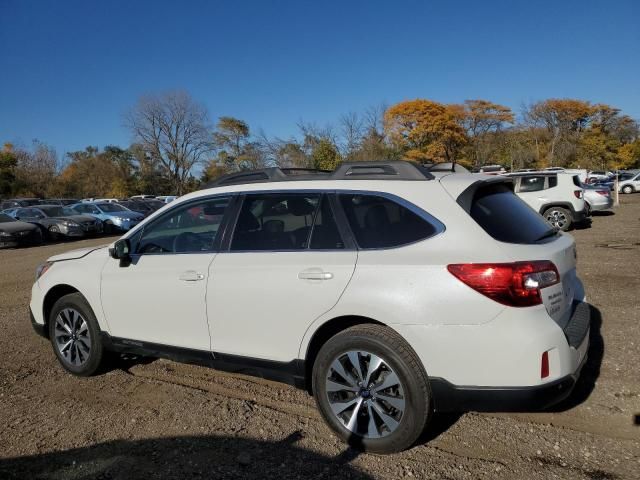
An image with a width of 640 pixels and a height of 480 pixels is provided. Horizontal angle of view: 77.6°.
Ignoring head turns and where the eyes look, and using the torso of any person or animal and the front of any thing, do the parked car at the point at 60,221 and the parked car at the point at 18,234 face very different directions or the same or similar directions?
same or similar directions

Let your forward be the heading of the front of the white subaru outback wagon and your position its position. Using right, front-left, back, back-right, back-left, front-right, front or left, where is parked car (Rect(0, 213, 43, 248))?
front

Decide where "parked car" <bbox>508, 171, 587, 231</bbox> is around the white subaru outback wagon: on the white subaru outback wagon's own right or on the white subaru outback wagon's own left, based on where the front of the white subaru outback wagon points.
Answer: on the white subaru outback wagon's own right

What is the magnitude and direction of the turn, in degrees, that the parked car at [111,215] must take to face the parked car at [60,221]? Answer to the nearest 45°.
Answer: approximately 90° to its right

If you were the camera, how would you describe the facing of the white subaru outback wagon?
facing away from the viewer and to the left of the viewer

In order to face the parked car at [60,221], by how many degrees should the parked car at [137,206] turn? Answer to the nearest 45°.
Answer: approximately 90° to its right

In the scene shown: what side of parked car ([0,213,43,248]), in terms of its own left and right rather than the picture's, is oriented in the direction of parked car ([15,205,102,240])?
left

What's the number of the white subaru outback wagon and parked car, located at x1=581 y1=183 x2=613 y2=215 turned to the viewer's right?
0

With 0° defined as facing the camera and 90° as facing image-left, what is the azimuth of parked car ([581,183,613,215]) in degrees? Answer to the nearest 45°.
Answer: approximately 135°
